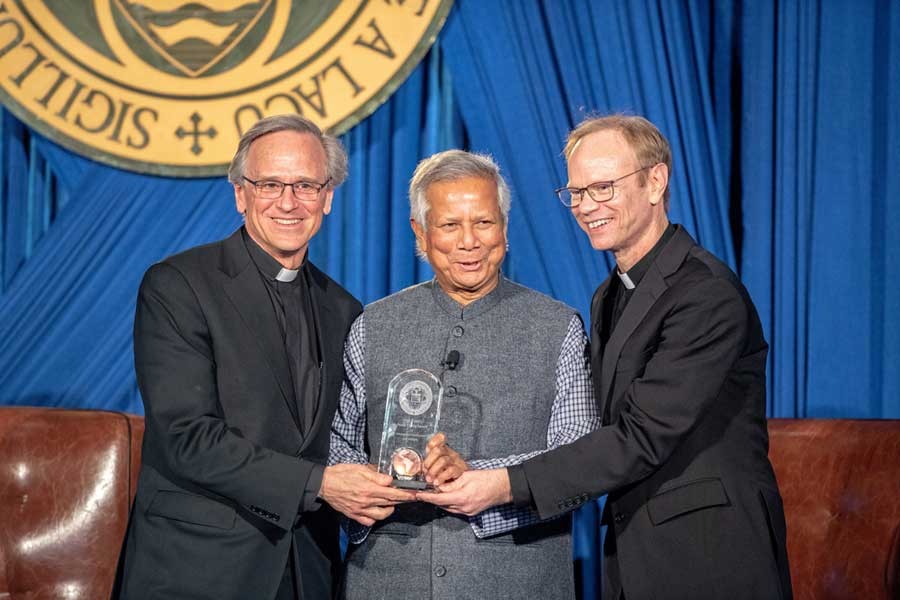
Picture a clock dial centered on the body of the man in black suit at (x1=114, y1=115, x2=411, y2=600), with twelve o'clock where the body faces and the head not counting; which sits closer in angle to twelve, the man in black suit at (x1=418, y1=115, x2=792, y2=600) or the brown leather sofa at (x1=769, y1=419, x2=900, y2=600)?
the man in black suit

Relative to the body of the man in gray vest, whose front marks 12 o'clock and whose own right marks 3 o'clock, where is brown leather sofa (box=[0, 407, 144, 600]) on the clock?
The brown leather sofa is roughly at 4 o'clock from the man in gray vest.

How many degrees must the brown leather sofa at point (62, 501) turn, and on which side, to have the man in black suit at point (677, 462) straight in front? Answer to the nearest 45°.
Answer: approximately 45° to its left

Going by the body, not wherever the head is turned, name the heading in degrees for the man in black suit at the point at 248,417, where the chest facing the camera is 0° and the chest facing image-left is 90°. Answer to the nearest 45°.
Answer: approximately 315°

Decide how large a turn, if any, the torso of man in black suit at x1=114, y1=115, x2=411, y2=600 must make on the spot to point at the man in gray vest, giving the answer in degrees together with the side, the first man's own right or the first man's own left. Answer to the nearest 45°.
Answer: approximately 45° to the first man's own left

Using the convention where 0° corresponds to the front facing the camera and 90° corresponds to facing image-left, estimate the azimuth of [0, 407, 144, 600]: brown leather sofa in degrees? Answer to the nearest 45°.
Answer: approximately 0°

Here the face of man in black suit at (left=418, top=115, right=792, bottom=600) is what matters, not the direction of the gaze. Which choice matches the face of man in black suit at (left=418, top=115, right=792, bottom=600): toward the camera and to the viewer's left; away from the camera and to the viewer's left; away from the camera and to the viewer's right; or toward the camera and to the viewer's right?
toward the camera and to the viewer's left

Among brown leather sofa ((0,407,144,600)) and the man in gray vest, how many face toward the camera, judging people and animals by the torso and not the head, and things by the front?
2

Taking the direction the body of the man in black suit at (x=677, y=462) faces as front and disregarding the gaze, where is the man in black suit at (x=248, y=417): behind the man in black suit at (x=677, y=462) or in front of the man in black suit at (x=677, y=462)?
in front

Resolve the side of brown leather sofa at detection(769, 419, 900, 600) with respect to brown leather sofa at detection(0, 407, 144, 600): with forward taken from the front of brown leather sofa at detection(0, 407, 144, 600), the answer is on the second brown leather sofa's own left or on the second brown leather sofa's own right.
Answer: on the second brown leather sofa's own left

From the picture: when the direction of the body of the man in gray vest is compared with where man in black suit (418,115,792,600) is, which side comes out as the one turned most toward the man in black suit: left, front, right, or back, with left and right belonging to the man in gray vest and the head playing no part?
left

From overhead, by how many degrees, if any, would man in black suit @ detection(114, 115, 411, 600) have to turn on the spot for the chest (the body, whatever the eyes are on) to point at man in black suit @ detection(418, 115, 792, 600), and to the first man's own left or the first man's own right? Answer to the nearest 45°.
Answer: approximately 45° to the first man's own left

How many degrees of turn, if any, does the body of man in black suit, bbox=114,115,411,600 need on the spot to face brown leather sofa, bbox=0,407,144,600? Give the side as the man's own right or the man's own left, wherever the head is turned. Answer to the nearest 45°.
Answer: approximately 180°
